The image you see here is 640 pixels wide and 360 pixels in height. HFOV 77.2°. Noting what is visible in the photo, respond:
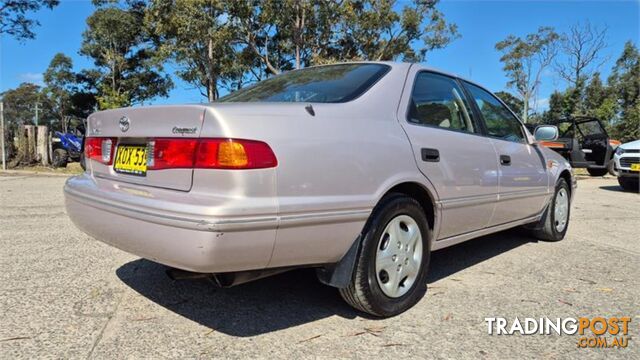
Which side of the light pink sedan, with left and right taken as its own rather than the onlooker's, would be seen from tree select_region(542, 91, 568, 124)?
front

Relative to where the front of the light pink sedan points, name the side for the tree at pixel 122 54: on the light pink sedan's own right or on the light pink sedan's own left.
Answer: on the light pink sedan's own left

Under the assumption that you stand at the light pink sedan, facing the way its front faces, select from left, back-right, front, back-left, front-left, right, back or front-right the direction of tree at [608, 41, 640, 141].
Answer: front

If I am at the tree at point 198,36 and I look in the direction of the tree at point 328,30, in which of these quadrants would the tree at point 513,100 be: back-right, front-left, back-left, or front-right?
front-left

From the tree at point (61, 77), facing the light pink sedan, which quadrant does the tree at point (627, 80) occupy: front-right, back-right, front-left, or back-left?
front-left

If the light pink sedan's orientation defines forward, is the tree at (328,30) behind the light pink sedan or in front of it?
in front

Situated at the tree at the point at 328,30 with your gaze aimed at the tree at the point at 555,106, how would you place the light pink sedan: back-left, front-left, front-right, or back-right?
back-right

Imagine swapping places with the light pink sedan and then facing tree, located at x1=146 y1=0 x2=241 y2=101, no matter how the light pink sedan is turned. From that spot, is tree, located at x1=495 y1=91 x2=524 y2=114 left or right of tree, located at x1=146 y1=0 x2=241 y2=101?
right

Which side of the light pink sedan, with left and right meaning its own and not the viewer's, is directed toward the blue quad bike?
left

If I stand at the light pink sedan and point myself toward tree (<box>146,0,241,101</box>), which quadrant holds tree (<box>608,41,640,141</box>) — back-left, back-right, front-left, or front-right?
front-right

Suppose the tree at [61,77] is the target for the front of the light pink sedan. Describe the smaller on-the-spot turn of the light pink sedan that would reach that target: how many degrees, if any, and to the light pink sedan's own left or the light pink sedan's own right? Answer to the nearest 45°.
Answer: approximately 90° to the light pink sedan's own left

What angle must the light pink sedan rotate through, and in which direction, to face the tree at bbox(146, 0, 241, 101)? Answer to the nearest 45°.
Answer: approximately 45° to its left

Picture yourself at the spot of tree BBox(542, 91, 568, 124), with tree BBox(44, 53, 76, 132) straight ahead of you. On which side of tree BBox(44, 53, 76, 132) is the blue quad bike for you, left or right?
left

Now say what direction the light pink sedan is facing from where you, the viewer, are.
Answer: facing away from the viewer and to the right of the viewer
